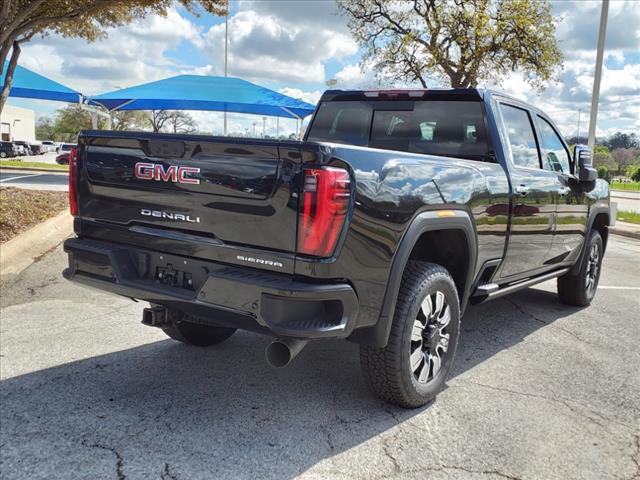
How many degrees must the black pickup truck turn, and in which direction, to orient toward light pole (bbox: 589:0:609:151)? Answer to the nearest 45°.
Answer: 0° — it already faces it

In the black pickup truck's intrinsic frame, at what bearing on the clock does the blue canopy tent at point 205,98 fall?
The blue canopy tent is roughly at 10 o'clock from the black pickup truck.

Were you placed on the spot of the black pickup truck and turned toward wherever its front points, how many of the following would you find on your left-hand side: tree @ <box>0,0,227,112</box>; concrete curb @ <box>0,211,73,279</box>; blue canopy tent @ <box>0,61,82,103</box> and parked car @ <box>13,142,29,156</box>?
4

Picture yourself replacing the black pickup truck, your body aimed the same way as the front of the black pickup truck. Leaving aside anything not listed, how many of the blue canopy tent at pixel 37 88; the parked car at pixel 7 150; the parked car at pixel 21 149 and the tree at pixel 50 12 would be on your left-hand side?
4

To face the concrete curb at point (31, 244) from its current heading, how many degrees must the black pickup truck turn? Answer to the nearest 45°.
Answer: approximately 90° to its left

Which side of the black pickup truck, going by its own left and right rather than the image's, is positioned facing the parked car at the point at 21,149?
left

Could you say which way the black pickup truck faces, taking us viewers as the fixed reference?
facing away from the viewer and to the right of the viewer

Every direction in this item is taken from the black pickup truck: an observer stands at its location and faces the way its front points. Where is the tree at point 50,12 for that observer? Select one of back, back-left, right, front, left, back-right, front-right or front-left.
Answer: left

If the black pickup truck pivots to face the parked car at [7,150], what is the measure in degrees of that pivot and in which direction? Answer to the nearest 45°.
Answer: approximately 90° to its left

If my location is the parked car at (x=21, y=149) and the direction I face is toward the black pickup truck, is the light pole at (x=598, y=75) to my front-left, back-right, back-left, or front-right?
front-left

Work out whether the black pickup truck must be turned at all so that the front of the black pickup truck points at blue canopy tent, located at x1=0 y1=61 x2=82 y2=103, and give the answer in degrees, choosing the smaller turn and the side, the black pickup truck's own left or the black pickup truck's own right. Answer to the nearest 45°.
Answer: approximately 90° to the black pickup truck's own left
